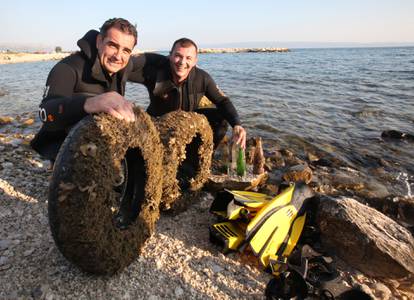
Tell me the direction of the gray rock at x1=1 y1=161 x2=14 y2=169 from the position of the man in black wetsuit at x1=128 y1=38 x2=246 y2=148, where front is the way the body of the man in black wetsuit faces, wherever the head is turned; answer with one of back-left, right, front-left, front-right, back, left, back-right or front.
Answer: right

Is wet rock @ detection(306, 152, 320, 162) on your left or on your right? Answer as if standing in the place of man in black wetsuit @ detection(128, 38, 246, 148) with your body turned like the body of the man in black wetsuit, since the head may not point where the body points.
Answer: on your left

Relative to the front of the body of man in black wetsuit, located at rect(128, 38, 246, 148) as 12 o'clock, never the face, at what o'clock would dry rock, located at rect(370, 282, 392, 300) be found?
The dry rock is roughly at 11 o'clock from the man in black wetsuit.

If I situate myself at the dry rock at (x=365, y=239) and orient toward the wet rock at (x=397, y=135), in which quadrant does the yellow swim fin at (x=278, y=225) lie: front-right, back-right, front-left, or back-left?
back-left

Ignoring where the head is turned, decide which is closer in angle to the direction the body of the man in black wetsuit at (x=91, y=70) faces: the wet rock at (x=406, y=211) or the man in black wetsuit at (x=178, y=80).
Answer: the wet rock

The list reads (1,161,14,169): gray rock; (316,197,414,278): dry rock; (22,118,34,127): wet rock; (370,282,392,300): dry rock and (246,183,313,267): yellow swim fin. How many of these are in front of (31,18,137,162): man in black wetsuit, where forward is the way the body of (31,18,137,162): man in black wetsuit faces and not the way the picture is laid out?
3

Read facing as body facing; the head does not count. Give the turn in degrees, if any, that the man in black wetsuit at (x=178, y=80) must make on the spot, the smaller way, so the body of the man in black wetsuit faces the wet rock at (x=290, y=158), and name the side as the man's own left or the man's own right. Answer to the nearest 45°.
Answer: approximately 135° to the man's own left

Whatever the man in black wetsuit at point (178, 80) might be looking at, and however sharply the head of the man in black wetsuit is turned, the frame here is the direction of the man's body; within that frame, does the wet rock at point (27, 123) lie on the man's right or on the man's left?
on the man's right

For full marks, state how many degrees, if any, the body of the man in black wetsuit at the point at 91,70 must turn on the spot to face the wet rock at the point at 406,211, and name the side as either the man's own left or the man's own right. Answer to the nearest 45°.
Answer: approximately 45° to the man's own left

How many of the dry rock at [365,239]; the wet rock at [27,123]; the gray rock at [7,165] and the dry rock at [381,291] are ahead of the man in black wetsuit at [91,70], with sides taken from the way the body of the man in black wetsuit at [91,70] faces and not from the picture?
2

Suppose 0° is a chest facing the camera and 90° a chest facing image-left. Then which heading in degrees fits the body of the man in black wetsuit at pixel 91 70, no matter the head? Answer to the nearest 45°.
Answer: approximately 315°

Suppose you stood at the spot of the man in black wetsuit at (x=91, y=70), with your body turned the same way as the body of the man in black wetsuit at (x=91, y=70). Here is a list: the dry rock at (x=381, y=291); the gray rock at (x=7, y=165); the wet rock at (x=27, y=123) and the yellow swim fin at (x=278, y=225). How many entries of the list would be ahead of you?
2

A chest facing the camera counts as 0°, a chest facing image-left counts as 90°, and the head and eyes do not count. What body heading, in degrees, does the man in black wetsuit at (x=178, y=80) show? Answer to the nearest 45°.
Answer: approximately 0°
